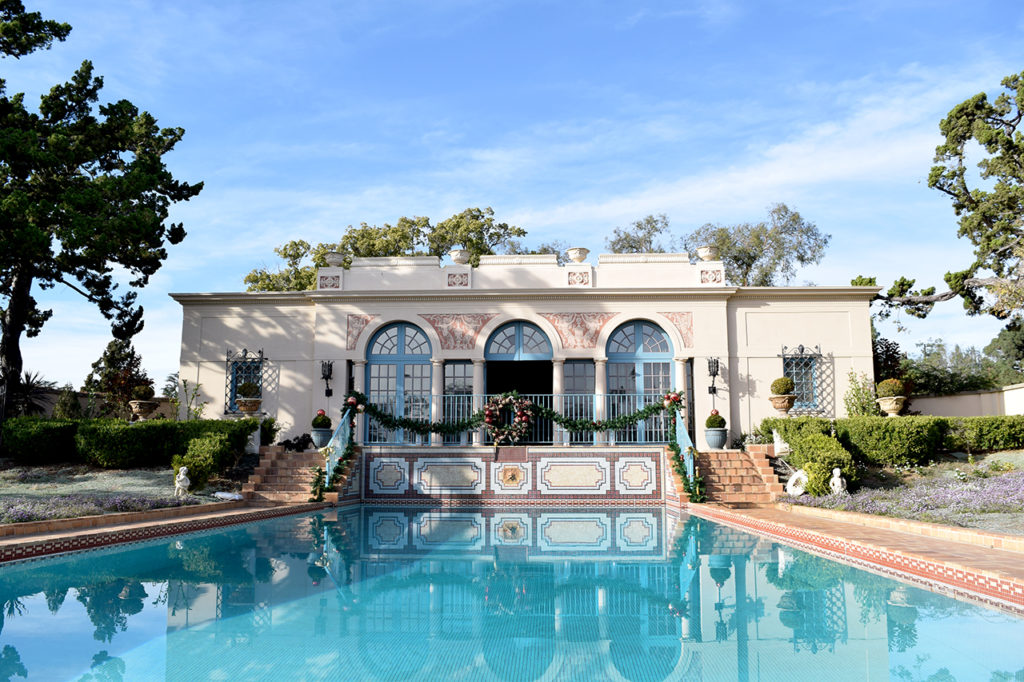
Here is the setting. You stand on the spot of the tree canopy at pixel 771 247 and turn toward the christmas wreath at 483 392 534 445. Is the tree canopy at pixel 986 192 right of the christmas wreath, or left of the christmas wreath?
left

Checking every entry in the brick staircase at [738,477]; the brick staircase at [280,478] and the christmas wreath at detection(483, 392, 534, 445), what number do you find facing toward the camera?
3

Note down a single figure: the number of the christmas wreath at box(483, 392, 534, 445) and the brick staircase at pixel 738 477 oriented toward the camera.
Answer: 2

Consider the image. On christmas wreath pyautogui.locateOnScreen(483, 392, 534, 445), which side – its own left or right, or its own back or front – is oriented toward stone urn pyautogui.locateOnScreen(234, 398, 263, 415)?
right

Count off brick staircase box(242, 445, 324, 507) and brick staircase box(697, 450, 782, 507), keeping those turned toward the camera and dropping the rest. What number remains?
2

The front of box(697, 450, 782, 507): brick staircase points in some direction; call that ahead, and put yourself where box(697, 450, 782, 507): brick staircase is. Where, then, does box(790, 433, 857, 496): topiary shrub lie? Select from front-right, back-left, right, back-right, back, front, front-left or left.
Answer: front-left

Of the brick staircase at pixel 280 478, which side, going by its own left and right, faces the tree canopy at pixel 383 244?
back

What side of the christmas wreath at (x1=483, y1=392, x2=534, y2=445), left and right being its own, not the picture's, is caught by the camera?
front

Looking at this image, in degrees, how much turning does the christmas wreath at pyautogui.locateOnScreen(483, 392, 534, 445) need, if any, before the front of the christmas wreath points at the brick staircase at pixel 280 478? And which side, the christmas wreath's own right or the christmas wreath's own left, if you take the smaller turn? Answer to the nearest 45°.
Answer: approximately 90° to the christmas wreath's own right

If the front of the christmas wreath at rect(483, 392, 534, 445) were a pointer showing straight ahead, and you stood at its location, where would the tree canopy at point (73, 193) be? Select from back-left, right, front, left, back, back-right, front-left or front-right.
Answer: right

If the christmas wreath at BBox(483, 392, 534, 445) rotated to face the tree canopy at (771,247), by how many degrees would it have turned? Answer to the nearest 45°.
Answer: approximately 135° to its left

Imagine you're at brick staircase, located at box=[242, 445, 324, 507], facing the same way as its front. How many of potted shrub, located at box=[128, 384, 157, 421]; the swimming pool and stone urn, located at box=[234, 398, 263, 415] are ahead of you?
1

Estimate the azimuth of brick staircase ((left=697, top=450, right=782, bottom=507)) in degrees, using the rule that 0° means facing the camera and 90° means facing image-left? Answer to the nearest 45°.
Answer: approximately 0°
